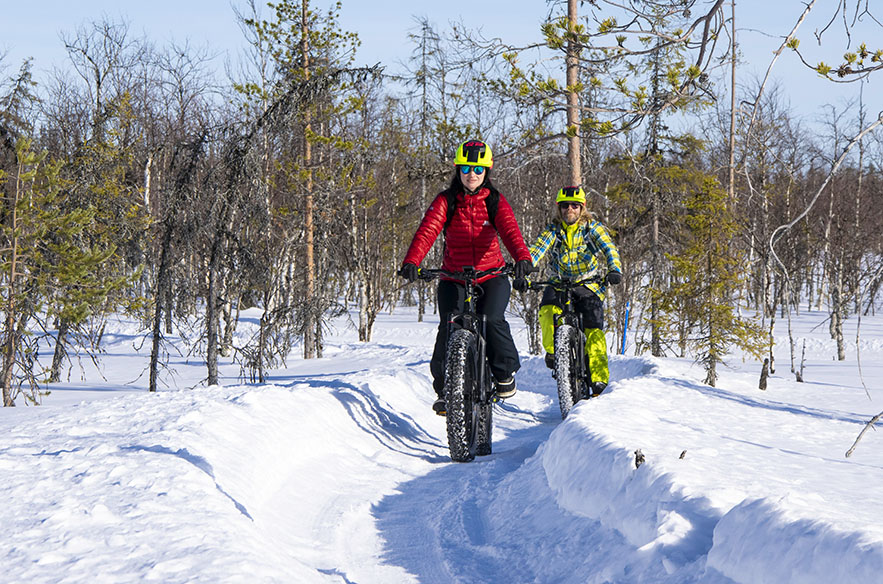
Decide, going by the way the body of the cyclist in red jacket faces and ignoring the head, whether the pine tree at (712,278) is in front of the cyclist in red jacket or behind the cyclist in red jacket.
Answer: behind

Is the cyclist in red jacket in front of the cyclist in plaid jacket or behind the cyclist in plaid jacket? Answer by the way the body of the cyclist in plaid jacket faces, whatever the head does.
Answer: in front

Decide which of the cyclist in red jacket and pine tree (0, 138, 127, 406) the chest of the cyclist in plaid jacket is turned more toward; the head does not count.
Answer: the cyclist in red jacket

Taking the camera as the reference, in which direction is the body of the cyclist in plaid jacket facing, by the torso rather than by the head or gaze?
toward the camera

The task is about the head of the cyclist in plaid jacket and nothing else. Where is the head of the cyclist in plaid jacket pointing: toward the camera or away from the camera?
toward the camera

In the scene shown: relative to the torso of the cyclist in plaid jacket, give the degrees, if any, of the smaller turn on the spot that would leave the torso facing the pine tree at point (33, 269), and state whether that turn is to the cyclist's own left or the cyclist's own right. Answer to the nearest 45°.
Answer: approximately 135° to the cyclist's own right

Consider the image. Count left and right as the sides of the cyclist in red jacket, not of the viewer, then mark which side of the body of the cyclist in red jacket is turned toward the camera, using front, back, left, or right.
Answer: front

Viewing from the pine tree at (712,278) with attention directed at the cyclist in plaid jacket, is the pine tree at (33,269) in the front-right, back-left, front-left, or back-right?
front-right

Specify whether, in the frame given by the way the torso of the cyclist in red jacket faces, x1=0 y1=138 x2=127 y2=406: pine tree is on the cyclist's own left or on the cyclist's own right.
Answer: on the cyclist's own right

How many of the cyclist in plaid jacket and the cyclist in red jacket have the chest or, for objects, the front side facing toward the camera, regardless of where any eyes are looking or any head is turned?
2
